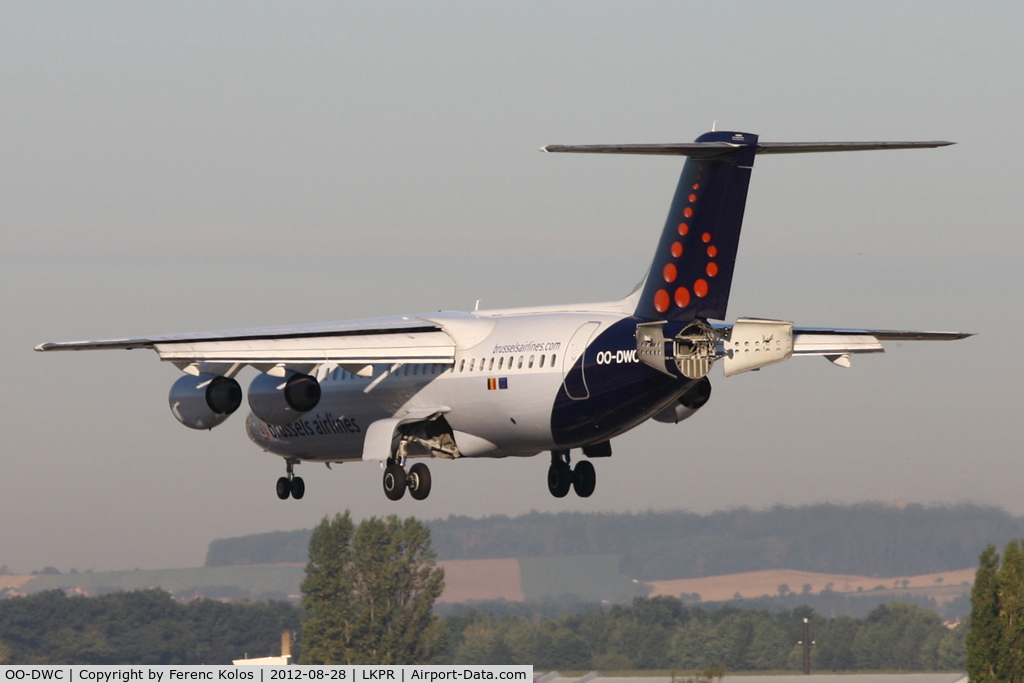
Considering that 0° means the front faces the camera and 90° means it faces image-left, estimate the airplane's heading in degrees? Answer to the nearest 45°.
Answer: approximately 135°
